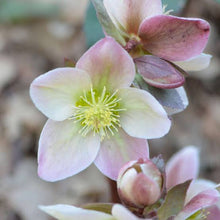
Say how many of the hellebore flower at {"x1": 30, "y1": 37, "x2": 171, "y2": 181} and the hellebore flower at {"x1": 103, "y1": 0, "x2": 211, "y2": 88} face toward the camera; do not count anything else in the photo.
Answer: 1

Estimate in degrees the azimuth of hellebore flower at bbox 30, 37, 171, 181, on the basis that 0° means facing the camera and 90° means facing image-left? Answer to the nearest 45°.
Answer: approximately 0°

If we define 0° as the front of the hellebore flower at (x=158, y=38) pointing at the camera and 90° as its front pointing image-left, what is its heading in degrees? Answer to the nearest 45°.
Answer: approximately 225°
